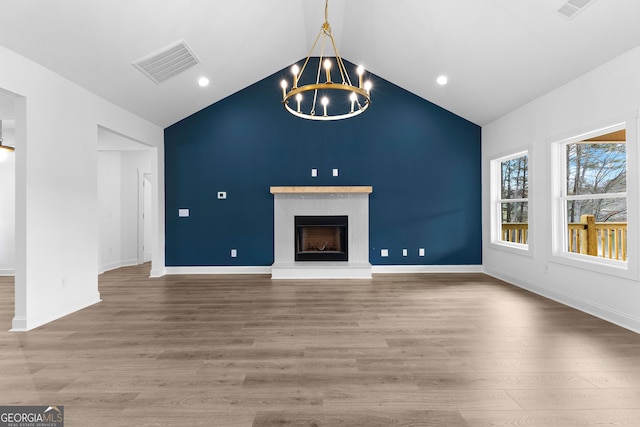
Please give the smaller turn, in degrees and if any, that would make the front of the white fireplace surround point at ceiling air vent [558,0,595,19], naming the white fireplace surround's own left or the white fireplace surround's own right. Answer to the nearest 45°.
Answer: approximately 45° to the white fireplace surround's own left

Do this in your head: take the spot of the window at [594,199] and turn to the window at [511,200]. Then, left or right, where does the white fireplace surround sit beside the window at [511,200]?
left

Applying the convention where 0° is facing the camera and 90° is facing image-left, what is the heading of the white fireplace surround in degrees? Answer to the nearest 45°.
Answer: approximately 0°

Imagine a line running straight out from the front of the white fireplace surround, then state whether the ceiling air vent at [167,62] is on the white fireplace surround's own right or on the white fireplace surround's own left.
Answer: on the white fireplace surround's own right

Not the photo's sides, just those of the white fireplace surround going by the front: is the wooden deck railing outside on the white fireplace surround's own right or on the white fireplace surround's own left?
on the white fireplace surround's own left

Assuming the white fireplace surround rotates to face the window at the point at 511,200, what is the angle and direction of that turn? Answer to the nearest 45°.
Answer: approximately 90° to its left

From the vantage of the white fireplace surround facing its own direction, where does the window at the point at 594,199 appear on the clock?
The window is roughly at 10 o'clock from the white fireplace surround.
